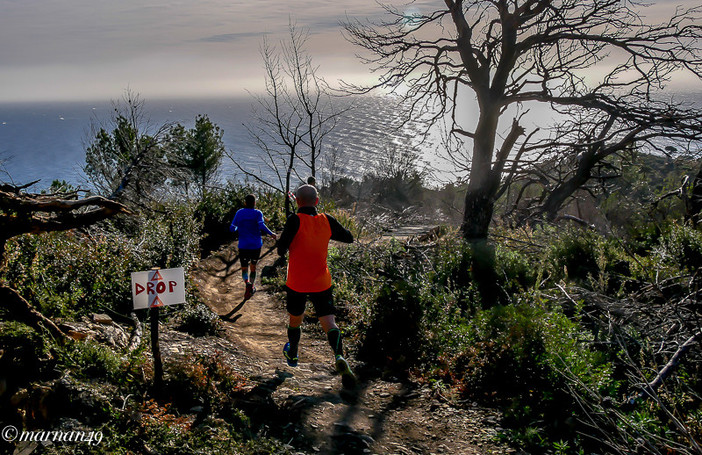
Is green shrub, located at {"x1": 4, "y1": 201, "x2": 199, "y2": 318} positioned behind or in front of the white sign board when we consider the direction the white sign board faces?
behind

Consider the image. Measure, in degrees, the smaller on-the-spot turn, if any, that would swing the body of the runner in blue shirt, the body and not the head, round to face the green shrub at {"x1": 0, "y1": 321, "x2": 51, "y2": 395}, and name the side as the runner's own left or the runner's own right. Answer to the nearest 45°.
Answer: approximately 180°

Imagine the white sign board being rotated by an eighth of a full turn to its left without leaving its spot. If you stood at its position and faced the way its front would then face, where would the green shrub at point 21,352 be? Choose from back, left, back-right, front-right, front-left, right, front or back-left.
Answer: back-right

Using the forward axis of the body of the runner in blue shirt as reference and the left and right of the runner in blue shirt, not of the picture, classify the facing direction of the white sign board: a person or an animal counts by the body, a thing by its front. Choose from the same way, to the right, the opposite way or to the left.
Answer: the opposite way

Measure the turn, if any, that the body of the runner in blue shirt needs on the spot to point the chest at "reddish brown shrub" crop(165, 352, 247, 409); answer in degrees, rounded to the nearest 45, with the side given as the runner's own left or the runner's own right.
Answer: approximately 180°

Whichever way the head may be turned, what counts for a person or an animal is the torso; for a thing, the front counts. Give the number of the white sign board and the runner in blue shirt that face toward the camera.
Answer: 1

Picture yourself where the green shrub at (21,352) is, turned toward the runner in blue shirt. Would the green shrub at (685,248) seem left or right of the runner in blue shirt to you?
right

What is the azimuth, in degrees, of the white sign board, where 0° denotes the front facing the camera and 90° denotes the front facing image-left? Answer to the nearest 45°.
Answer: approximately 0°

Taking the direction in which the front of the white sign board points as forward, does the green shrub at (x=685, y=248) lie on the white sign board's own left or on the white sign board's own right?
on the white sign board's own left

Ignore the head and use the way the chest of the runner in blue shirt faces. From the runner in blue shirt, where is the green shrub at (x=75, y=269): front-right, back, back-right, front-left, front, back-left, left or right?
back-left

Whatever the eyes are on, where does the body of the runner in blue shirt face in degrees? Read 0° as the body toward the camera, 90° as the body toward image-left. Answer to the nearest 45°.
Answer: approximately 180°
